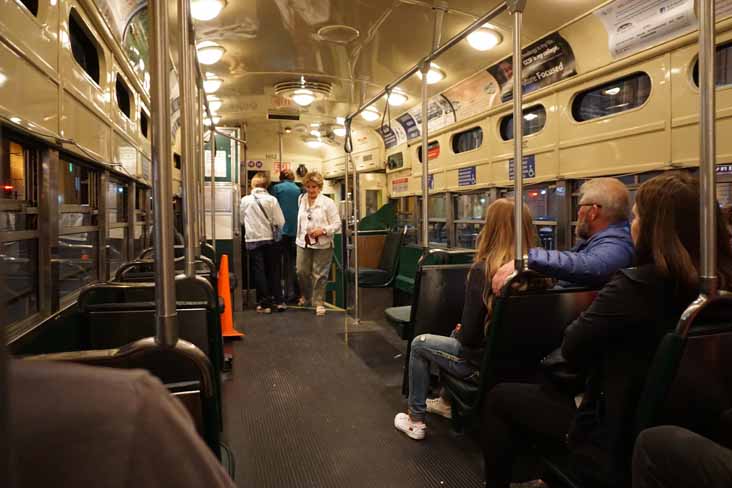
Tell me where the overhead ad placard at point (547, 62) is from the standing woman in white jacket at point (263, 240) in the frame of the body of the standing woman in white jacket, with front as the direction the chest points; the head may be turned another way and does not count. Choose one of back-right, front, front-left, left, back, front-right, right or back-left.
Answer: back-right

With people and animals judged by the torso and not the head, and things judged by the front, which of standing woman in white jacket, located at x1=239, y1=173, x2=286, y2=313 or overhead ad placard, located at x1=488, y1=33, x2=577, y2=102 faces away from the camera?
the standing woman in white jacket

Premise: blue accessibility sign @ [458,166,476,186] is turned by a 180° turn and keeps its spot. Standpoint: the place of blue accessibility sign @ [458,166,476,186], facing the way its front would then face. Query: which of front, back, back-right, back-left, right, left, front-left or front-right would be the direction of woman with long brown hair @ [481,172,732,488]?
back-right

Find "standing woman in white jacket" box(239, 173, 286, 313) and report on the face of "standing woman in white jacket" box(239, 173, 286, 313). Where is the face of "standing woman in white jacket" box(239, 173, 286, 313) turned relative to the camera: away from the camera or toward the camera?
away from the camera

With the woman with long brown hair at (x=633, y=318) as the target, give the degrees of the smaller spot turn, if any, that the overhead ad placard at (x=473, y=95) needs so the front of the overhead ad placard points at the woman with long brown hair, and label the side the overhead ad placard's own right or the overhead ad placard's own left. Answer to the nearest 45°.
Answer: approximately 45° to the overhead ad placard's own left

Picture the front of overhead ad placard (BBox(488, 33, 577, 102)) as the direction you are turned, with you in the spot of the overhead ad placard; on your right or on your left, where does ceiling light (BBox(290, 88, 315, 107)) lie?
on your right

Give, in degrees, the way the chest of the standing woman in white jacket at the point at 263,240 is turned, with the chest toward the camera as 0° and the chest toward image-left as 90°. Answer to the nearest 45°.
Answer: approximately 180°

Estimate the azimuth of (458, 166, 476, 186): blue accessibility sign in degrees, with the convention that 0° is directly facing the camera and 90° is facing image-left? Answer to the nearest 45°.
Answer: approximately 45°

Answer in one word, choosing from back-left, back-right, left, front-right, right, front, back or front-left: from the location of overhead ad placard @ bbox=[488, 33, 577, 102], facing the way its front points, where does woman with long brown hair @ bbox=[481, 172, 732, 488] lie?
front-left

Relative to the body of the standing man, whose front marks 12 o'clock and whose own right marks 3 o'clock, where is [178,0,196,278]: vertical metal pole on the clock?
The vertical metal pole is roughly at 6 o'clock from the standing man.

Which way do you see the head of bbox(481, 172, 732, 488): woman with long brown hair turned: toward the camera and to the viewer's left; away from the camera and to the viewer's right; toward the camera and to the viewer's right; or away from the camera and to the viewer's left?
away from the camera and to the viewer's left

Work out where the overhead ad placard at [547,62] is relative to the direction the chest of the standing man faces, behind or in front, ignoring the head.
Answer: behind

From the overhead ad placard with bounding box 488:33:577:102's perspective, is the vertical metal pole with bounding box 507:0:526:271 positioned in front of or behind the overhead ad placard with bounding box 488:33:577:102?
in front

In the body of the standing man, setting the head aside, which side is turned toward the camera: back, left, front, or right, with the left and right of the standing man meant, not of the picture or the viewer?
back

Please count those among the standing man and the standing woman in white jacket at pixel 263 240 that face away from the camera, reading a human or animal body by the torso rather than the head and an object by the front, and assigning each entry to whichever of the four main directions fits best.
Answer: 2

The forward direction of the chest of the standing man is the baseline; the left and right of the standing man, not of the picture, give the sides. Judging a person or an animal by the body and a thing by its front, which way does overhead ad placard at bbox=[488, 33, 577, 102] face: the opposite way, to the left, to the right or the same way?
to the left
